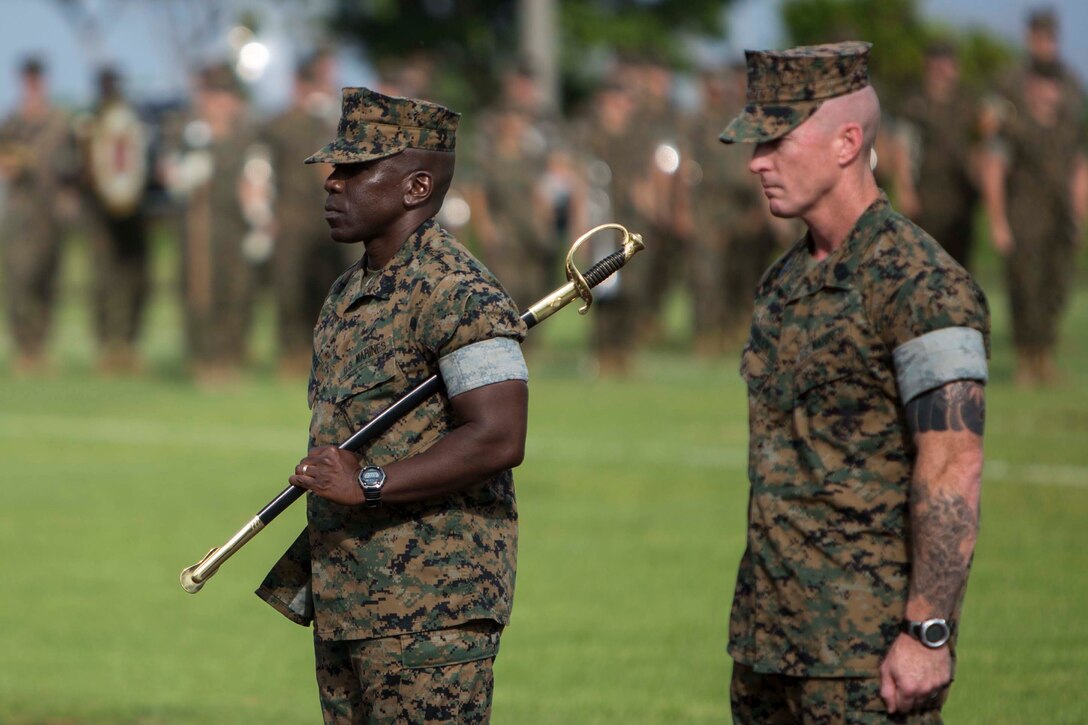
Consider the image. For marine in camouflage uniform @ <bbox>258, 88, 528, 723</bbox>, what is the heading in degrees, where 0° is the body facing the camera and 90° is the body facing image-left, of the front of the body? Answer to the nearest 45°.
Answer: approximately 45°

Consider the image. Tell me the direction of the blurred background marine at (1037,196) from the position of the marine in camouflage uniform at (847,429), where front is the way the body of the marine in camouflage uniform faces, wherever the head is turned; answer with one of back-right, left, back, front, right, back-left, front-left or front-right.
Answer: back-right

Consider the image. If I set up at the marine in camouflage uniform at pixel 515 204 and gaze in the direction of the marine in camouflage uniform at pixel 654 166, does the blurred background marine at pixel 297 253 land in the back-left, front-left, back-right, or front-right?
back-right

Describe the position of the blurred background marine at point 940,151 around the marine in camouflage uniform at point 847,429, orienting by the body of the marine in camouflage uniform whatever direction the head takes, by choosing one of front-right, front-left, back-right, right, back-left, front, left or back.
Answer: back-right

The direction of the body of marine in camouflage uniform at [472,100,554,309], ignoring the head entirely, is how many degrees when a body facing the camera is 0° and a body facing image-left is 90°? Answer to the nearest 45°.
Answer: approximately 0°

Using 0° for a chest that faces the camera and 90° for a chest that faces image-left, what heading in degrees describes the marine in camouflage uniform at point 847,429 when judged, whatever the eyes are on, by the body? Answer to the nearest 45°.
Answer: approximately 45°

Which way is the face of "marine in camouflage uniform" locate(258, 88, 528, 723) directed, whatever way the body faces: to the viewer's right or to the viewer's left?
to the viewer's left

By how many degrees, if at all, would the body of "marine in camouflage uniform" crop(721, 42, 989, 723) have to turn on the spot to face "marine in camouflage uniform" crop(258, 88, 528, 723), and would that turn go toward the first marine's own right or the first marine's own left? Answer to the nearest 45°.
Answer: approximately 45° to the first marine's own right

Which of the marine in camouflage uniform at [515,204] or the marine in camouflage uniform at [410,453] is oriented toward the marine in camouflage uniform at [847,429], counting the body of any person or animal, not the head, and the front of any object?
the marine in camouflage uniform at [515,204]

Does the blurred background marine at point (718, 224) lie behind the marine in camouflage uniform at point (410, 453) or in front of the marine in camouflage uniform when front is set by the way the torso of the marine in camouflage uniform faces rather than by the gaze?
behind
